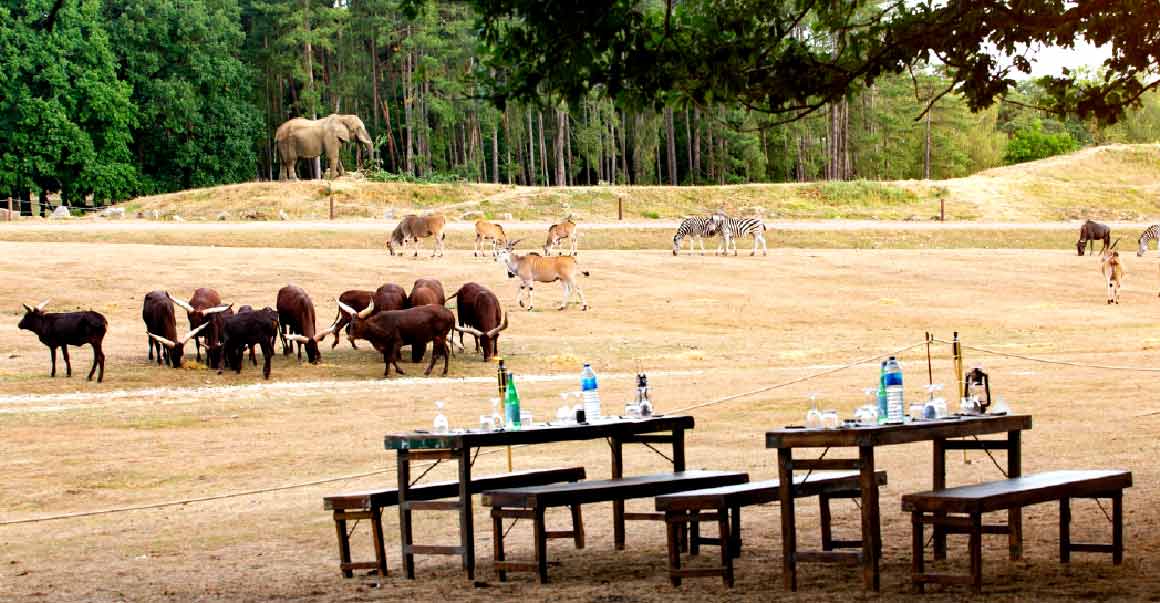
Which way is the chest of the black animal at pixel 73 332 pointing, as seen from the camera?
to the viewer's left

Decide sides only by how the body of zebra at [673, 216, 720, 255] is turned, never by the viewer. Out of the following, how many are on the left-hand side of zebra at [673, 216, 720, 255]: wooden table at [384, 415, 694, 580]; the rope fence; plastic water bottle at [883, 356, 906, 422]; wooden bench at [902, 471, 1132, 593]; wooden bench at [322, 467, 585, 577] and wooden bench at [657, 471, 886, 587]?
6

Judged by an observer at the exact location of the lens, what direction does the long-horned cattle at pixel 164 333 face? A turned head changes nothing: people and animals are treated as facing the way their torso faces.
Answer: facing the viewer and to the right of the viewer

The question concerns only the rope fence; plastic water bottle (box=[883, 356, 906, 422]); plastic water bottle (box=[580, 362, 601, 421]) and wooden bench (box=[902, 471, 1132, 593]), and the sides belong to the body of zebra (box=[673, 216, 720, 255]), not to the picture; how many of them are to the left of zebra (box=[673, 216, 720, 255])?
4

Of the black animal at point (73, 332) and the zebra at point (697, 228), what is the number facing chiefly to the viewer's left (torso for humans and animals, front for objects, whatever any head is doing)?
2

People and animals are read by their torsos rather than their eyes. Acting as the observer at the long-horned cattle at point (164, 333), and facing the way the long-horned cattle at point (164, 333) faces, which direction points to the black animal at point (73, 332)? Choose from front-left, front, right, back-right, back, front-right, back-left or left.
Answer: right

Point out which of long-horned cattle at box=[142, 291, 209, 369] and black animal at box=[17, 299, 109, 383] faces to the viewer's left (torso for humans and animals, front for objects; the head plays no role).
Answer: the black animal

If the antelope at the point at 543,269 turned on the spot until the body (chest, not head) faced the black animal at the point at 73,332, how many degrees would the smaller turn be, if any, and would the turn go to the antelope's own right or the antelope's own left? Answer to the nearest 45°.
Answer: approximately 45° to the antelope's own left

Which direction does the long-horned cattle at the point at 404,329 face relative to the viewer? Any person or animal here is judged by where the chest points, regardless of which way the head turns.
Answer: to the viewer's left

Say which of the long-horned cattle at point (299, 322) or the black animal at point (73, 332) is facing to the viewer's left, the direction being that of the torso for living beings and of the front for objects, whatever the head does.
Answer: the black animal

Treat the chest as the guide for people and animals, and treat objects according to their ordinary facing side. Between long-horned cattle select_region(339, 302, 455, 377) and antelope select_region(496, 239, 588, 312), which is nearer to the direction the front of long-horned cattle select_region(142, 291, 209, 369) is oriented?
the long-horned cattle

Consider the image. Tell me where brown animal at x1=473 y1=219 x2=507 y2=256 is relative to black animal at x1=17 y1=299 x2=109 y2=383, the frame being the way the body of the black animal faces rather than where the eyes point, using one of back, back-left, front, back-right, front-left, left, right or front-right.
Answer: back-right

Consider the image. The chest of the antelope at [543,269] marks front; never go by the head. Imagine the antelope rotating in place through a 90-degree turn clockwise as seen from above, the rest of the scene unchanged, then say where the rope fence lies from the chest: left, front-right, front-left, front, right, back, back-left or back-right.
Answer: back
